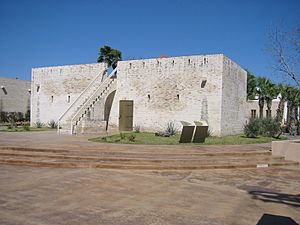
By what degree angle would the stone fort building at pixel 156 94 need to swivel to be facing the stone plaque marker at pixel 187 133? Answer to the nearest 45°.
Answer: approximately 45° to its left

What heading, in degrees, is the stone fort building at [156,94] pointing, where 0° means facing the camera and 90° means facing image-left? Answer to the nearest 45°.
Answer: approximately 45°

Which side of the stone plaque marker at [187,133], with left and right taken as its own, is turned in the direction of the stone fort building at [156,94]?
back

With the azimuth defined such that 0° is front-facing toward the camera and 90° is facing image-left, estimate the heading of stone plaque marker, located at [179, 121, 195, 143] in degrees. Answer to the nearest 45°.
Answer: approximately 0°

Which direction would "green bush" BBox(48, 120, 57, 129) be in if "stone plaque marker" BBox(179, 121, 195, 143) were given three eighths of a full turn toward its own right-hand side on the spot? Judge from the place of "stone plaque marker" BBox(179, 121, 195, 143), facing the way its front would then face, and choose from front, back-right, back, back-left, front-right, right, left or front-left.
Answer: front

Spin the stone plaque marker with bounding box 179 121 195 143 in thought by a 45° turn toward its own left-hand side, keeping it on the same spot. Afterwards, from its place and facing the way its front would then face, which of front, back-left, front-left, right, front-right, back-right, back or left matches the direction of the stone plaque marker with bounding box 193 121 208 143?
left
